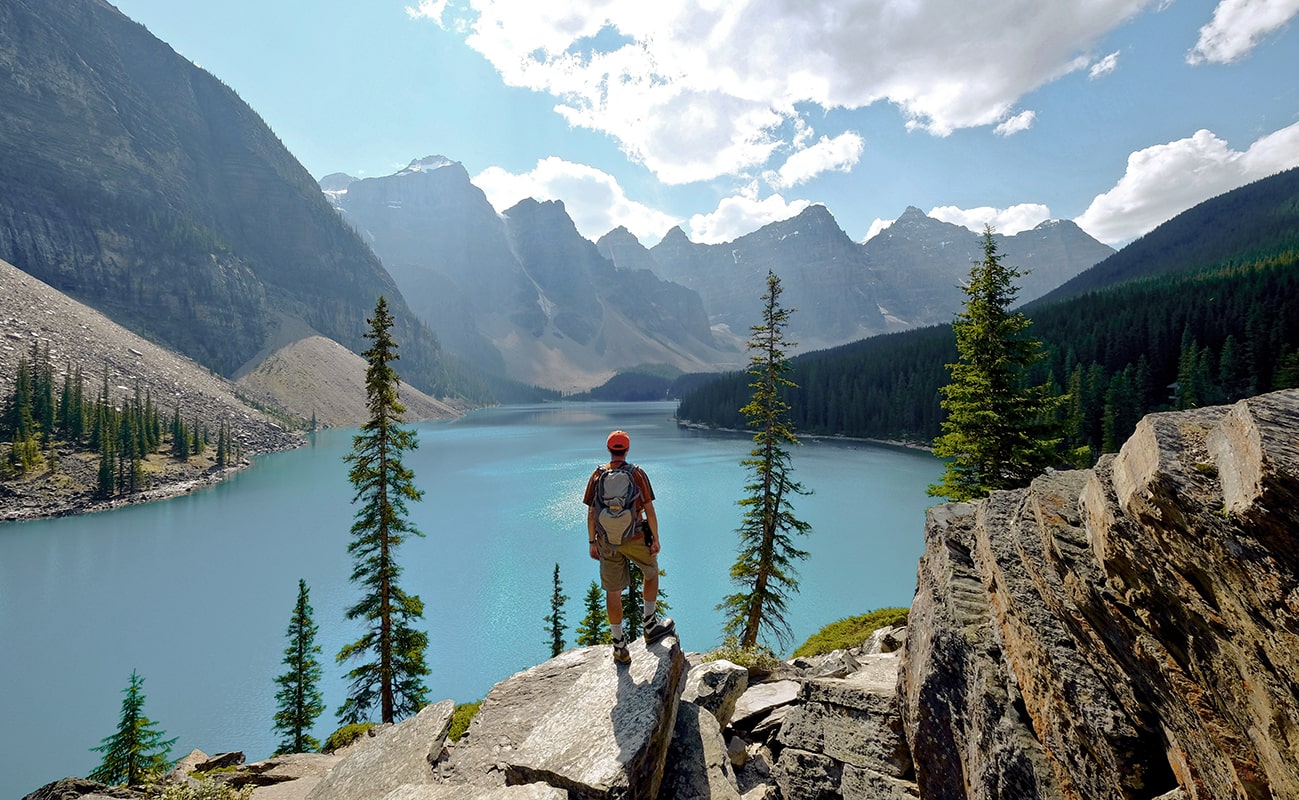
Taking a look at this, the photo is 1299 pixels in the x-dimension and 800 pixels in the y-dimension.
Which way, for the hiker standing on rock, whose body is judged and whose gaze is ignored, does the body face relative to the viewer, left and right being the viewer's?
facing away from the viewer

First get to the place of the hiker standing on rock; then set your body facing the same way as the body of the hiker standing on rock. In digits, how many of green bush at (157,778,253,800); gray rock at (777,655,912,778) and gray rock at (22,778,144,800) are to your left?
2

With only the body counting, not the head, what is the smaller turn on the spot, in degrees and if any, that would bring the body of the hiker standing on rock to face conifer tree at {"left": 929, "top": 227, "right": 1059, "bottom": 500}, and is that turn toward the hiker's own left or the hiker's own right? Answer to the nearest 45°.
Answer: approximately 45° to the hiker's own right

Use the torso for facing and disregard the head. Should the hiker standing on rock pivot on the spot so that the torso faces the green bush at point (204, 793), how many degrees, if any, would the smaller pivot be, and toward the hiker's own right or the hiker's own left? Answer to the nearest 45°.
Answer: approximately 90° to the hiker's own left

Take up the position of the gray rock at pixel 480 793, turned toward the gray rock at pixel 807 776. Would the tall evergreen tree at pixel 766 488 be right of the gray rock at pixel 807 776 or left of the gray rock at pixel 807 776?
left

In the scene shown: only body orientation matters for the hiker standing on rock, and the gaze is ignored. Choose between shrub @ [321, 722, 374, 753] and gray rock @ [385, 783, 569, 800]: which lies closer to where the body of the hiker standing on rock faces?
the shrub

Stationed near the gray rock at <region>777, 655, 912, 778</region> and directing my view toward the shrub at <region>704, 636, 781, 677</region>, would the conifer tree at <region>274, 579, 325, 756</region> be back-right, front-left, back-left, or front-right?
front-left

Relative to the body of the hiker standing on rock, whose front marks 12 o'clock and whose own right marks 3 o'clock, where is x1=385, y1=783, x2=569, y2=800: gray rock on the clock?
The gray rock is roughly at 7 o'clock from the hiker standing on rock.

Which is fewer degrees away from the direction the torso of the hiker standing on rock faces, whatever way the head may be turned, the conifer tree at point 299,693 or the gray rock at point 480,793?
the conifer tree
